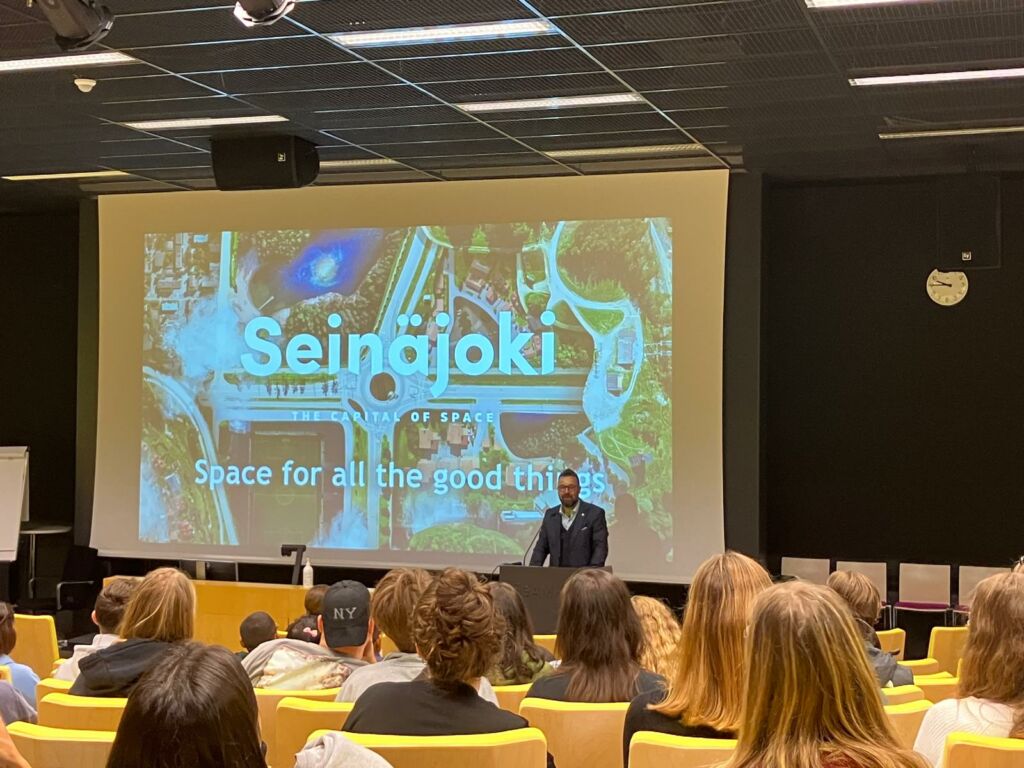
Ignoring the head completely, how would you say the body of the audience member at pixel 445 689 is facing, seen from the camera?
away from the camera

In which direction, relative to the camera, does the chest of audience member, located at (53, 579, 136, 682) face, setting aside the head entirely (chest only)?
away from the camera

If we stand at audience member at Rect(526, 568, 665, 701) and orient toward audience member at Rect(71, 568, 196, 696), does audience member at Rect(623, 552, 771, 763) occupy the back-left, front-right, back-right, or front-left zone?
back-left

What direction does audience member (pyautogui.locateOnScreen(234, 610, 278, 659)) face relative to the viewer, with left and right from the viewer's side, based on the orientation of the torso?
facing away from the viewer

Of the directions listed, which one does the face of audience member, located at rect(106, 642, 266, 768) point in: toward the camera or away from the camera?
away from the camera

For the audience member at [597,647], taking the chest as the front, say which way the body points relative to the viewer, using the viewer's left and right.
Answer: facing away from the viewer

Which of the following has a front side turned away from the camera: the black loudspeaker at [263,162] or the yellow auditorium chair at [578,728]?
the yellow auditorium chair

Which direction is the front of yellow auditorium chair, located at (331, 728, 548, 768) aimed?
away from the camera

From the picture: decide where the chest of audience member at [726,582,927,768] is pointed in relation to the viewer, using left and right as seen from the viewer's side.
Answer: facing away from the viewer

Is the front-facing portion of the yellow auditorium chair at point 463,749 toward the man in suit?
yes

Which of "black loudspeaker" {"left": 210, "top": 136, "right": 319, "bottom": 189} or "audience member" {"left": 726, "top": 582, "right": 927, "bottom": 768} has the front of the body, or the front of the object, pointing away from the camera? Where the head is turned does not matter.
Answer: the audience member

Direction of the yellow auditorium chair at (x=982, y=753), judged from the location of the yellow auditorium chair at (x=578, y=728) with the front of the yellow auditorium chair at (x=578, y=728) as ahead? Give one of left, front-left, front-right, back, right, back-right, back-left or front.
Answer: back-right
